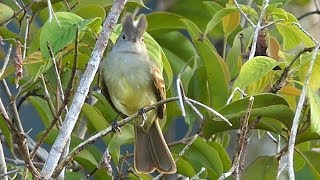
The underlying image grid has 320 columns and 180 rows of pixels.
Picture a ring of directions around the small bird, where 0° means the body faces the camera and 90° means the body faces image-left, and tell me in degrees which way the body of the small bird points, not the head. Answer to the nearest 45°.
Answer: approximately 0°

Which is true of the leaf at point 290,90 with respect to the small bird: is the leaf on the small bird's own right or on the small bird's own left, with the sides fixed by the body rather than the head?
on the small bird's own left

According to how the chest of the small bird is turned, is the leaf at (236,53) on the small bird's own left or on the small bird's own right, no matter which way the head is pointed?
on the small bird's own left

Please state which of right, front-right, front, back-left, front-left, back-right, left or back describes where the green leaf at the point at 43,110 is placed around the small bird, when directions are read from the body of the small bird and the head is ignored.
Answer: right

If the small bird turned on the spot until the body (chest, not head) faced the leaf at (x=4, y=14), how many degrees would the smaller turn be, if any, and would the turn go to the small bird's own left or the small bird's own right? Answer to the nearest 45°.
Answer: approximately 90° to the small bird's own right

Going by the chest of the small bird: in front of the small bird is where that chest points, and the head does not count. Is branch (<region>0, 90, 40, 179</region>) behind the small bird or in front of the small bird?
in front
